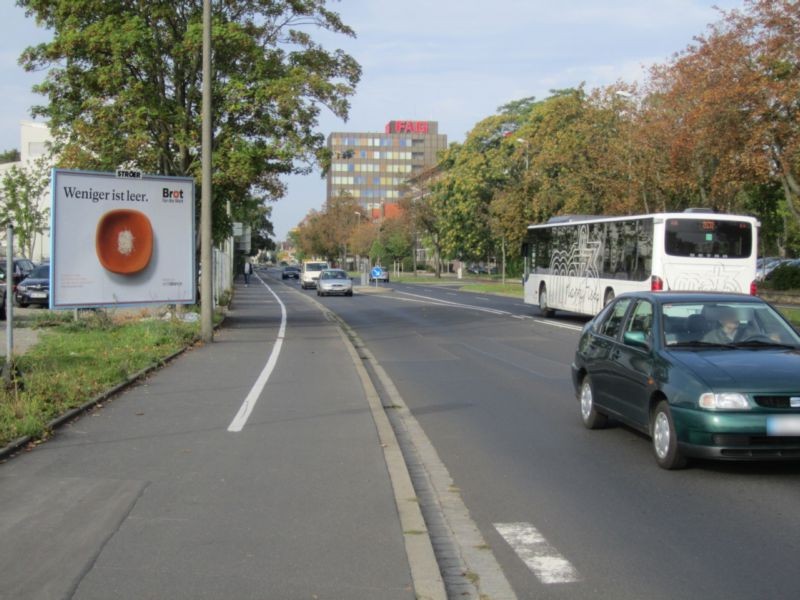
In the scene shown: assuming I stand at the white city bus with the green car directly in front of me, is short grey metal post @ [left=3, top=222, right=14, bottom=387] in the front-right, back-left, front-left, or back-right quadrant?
front-right

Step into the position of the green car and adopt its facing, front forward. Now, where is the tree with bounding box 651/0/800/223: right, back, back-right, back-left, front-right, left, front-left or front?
back-left

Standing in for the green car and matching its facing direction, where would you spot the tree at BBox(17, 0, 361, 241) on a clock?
The tree is roughly at 6 o'clock from the green car.

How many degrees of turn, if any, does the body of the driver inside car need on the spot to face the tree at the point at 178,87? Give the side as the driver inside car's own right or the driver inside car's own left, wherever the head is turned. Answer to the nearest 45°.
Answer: approximately 180°

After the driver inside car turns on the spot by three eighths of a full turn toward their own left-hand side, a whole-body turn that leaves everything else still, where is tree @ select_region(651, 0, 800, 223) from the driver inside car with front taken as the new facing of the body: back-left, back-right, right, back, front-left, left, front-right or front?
front

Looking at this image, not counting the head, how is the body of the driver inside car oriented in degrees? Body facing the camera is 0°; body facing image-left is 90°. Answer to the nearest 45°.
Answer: approximately 315°

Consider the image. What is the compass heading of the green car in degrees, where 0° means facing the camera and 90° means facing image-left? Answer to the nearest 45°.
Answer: approximately 315°

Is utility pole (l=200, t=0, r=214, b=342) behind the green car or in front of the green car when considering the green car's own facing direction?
behind

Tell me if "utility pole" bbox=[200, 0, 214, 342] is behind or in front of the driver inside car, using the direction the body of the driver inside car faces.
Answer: behind

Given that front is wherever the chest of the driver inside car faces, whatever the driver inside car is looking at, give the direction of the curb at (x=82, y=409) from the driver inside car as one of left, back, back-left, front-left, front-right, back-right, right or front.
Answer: back-right

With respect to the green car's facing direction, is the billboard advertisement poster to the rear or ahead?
to the rear
